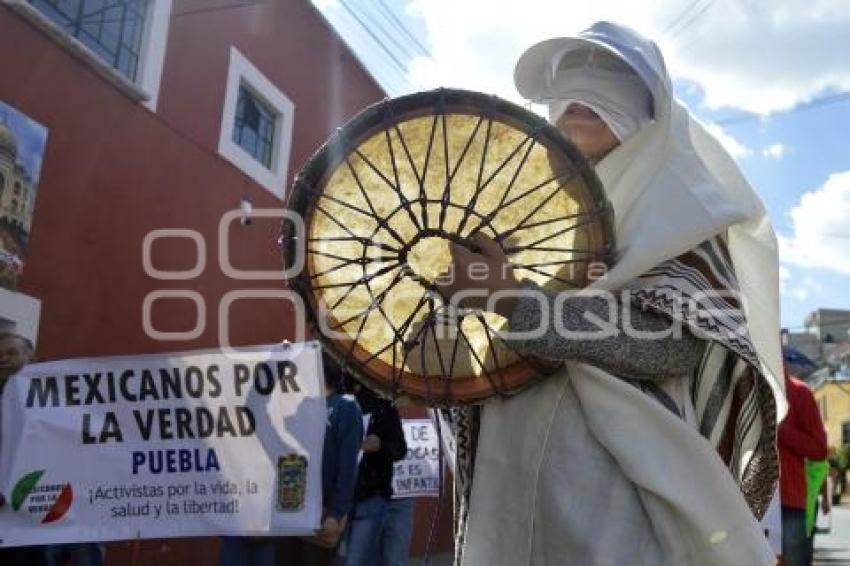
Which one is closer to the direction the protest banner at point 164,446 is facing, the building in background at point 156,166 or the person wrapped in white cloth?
the person wrapped in white cloth

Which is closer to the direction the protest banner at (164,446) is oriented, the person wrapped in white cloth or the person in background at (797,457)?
the person wrapped in white cloth

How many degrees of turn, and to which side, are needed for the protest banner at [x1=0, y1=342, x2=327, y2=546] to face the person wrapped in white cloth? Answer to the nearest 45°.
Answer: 0° — it already faces them

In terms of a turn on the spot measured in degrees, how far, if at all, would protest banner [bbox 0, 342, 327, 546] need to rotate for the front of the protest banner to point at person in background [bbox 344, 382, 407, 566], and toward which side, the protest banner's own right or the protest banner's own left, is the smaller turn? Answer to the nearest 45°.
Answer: approximately 135° to the protest banner's own left

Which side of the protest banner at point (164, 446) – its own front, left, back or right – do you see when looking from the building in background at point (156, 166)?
back

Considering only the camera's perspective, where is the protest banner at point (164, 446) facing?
facing the viewer

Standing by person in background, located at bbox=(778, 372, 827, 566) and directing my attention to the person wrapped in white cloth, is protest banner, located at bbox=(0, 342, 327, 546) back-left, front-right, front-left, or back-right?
front-right

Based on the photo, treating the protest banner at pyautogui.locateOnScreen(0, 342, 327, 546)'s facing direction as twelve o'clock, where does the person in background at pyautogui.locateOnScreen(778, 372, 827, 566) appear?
The person in background is roughly at 9 o'clock from the protest banner.
